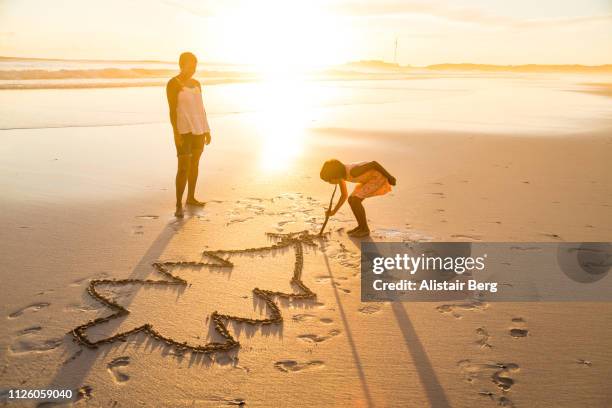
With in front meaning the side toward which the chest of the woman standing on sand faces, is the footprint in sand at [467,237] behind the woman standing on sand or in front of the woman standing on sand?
in front

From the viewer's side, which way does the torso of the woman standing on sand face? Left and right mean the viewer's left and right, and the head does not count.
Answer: facing the viewer and to the right of the viewer

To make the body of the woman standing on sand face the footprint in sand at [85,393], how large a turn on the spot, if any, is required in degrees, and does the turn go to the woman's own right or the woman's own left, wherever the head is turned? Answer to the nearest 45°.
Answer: approximately 45° to the woman's own right

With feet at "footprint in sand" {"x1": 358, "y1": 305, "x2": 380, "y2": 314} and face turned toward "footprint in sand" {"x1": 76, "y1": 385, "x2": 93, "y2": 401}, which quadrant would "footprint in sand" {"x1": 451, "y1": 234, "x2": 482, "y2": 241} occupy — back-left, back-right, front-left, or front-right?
back-right

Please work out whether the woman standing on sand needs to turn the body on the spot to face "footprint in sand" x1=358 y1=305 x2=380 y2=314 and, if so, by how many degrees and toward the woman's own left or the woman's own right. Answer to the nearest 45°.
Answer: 0° — they already face it
